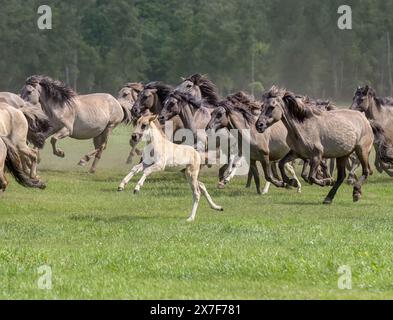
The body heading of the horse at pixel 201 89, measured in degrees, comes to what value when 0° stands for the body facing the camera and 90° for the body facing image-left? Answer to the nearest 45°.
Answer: approximately 90°

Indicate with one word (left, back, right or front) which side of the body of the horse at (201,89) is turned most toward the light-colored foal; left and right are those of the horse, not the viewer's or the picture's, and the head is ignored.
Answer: left

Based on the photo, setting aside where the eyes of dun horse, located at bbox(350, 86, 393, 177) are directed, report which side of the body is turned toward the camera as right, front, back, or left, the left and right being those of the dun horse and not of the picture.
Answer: left

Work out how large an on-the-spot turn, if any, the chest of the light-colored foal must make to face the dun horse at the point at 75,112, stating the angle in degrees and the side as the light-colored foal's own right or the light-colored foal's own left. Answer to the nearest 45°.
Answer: approximately 90° to the light-colored foal's own right

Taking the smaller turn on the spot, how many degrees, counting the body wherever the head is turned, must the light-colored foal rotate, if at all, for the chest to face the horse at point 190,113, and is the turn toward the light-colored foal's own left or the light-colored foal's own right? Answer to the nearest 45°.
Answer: approximately 90° to the light-colored foal's own right

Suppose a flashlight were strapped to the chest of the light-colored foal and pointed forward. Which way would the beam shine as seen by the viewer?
to the viewer's left

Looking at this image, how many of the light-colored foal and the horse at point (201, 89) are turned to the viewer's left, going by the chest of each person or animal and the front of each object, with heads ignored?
2
